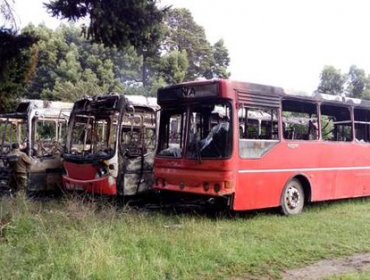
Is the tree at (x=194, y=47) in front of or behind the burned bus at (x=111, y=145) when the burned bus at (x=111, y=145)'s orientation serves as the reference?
behind

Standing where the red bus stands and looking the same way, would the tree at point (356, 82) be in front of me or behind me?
behind

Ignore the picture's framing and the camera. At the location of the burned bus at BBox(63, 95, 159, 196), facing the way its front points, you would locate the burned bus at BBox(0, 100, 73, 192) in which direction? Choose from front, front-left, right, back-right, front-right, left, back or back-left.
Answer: right

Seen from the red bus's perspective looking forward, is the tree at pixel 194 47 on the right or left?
on its right

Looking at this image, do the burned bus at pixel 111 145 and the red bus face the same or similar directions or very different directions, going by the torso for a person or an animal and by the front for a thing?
same or similar directions

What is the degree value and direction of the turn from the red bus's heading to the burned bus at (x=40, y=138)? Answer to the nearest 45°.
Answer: approximately 45° to its right

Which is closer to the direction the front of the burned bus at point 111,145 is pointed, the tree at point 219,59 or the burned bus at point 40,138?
the burned bus

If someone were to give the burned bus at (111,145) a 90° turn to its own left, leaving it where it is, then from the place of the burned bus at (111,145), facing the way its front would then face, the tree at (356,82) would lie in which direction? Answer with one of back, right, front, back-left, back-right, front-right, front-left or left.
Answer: left

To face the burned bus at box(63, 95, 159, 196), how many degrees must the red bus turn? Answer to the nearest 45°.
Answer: approximately 45° to its right

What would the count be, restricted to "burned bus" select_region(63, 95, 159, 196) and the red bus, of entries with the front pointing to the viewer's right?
0

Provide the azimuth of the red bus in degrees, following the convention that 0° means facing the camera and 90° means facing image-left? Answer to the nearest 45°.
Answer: approximately 45°

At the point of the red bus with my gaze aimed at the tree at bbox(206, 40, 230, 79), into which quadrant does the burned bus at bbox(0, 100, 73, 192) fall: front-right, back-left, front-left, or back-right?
front-left

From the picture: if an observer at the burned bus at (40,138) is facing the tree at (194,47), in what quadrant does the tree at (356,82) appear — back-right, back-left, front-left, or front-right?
front-right

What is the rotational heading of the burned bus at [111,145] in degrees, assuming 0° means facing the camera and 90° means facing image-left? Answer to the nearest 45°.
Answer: approximately 45°
